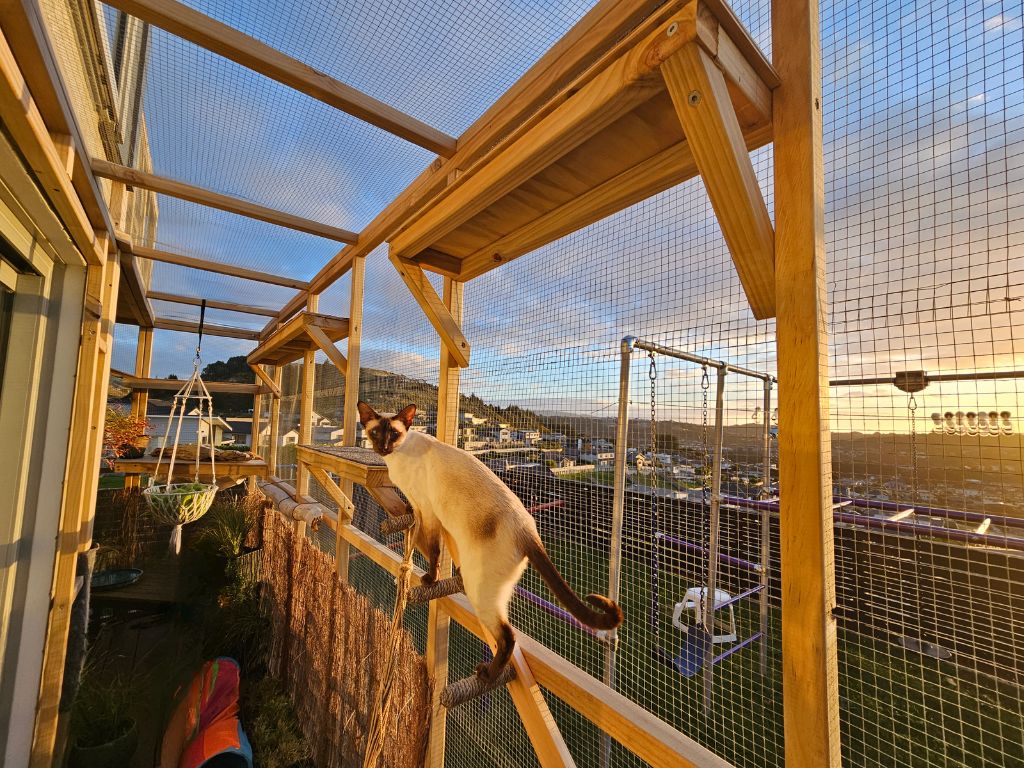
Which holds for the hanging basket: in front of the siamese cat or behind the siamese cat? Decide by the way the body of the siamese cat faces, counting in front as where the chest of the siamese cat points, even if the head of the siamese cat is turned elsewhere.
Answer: in front

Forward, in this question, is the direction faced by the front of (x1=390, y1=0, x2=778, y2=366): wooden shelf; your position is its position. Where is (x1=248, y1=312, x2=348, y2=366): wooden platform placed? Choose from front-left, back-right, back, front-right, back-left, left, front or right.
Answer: right

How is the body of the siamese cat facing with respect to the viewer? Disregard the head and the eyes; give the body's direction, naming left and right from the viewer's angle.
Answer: facing away from the viewer and to the left of the viewer

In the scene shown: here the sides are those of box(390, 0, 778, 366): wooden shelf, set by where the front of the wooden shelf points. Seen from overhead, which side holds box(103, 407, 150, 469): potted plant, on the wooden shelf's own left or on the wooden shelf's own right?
on the wooden shelf's own right

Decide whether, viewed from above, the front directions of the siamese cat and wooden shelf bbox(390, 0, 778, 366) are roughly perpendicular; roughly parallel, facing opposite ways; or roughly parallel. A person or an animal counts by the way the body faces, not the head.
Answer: roughly perpendicular

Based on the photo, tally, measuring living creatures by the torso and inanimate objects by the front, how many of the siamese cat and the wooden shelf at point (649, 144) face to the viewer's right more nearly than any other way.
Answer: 0

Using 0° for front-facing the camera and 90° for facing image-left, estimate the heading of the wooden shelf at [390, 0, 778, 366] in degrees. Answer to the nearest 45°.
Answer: approximately 45°

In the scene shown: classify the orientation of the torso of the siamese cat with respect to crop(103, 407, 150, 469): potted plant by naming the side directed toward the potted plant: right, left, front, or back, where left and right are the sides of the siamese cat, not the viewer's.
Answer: front

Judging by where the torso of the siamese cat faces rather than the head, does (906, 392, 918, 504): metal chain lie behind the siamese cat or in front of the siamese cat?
behind

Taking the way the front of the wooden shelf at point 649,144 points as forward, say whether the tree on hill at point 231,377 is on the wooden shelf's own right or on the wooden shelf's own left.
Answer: on the wooden shelf's own right

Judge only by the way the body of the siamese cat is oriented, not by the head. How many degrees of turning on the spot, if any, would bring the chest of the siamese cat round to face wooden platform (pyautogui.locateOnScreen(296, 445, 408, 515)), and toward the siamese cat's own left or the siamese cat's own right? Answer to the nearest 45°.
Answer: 0° — it already faces it

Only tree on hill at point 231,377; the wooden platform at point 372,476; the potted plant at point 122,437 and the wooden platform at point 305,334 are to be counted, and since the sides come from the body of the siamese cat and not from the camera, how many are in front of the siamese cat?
4
